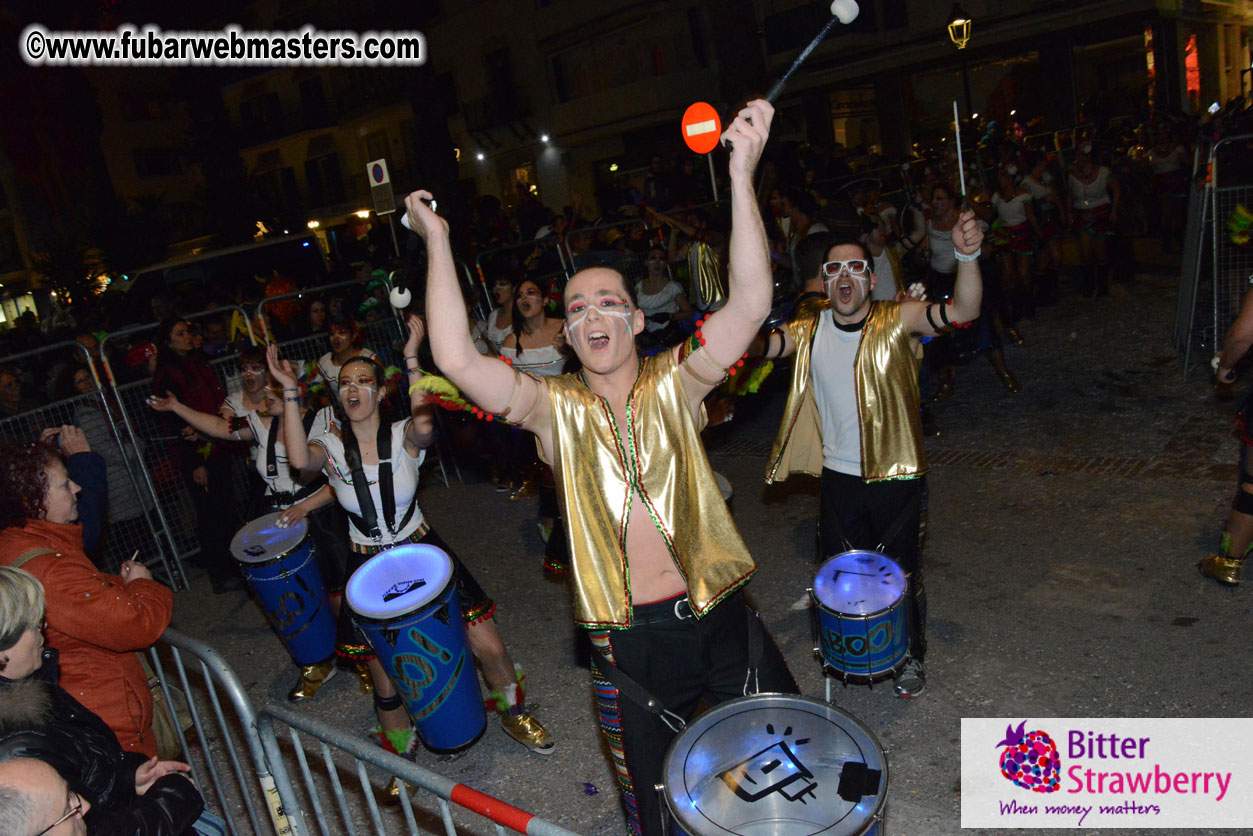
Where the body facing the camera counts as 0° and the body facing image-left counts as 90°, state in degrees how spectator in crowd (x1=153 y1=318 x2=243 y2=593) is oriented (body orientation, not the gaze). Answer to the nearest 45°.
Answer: approximately 315°

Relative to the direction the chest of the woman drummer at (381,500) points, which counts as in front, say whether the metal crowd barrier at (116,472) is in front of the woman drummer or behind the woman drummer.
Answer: behind

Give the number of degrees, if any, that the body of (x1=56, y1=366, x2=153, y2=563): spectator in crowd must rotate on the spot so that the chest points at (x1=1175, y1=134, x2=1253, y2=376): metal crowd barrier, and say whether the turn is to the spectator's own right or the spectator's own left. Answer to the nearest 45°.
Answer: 0° — they already face it

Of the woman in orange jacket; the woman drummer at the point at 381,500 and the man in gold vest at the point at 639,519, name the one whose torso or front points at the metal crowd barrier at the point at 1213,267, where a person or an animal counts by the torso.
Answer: the woman in orange jacket

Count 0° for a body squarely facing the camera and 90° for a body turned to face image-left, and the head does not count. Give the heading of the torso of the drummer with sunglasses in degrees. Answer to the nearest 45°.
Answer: approximately 0°

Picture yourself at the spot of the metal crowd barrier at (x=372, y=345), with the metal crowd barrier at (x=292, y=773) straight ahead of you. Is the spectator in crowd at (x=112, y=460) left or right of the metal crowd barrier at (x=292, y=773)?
right

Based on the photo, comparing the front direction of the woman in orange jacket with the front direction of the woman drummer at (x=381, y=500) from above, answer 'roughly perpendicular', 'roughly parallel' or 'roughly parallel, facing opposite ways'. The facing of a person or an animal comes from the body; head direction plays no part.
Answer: roughly perpendicular

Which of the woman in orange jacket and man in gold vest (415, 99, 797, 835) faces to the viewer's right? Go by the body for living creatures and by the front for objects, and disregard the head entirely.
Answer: the woman in orange jacket

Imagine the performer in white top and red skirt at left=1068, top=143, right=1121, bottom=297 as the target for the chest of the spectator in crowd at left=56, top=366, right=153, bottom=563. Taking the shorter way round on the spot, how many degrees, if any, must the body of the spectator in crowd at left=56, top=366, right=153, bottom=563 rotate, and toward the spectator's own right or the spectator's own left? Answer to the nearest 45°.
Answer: approximately 45° to the spectator's own left

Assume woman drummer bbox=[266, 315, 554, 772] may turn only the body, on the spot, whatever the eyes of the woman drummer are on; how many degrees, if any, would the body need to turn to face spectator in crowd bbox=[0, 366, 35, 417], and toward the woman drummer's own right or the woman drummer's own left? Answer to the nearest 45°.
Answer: approximately 135° to the woman drummer's own right

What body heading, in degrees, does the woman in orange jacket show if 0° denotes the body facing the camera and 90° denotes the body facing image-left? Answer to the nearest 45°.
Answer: approximately 270°

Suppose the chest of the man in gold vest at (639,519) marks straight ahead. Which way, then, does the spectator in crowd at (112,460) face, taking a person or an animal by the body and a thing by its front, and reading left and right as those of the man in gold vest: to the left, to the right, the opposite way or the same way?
to the left

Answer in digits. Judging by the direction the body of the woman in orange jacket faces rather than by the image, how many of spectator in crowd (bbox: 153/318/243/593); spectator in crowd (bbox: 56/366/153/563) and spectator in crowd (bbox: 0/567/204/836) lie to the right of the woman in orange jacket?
1
